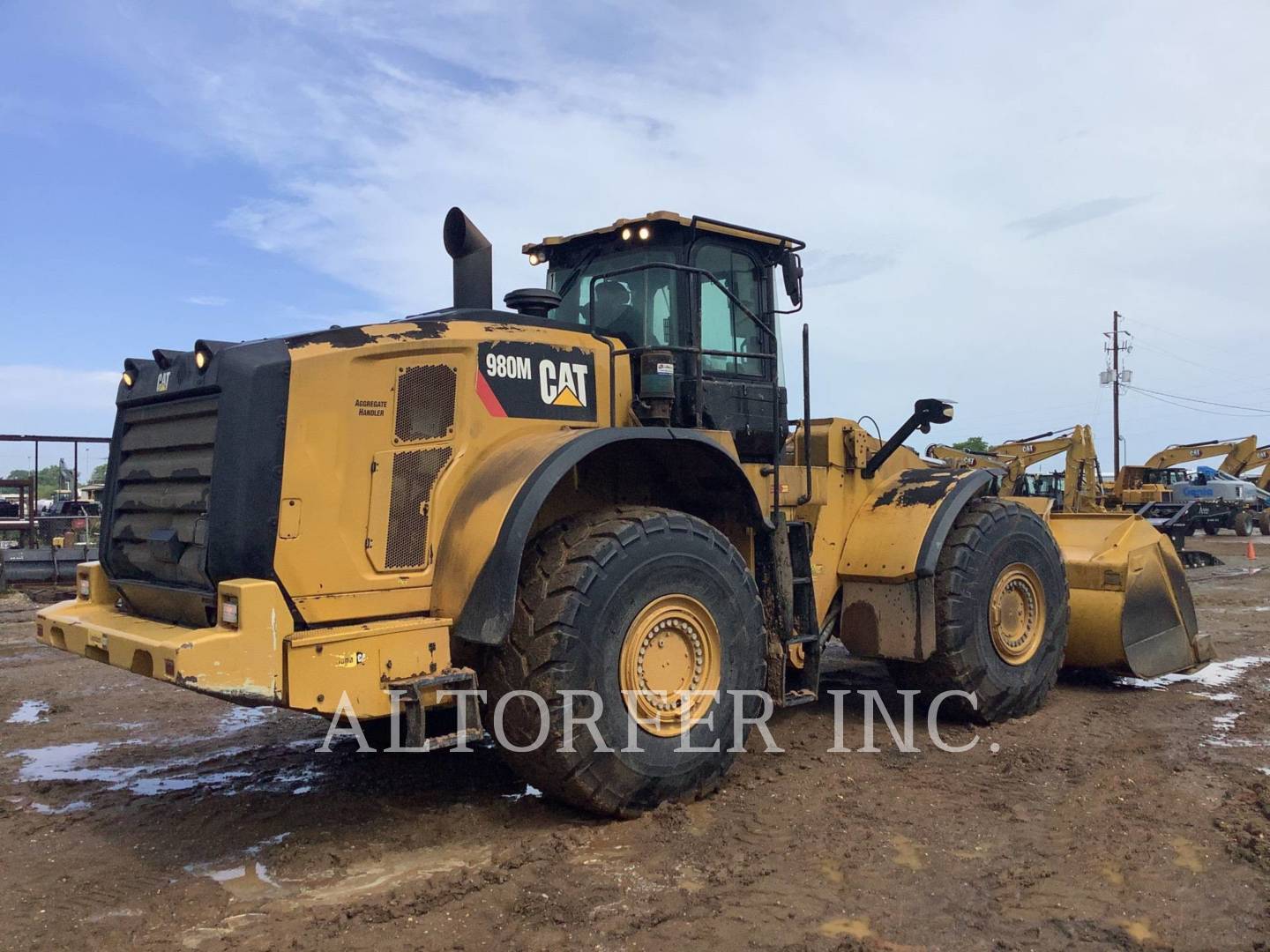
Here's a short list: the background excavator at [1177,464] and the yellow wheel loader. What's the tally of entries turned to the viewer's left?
0

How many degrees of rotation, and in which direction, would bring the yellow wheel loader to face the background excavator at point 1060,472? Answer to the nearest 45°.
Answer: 0° — it already faces it

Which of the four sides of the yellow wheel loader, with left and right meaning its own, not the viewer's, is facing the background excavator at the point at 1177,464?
front

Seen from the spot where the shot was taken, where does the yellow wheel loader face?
facing away from the viewer and to the right of the viewer

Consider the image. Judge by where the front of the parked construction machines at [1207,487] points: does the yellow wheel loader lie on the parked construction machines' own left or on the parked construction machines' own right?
on the parked construction machines' own right

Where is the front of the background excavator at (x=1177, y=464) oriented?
to the viewer's right
